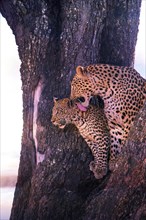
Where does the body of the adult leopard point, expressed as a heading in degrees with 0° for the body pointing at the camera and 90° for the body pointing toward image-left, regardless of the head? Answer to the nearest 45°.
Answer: approximately 90°
